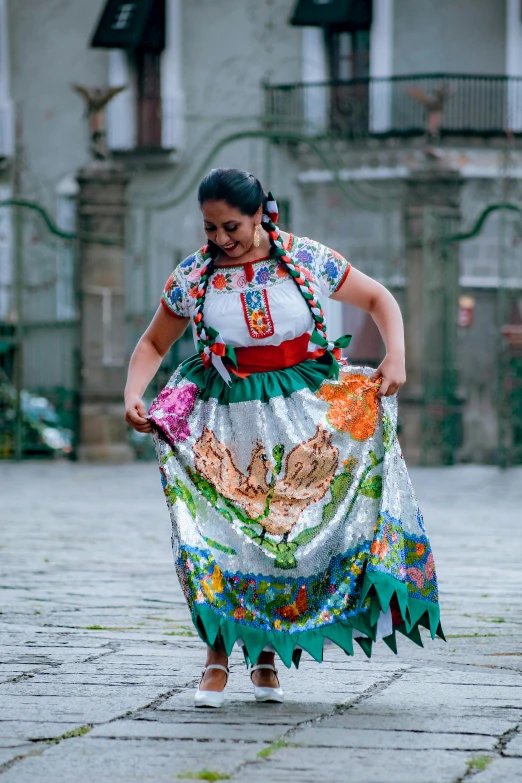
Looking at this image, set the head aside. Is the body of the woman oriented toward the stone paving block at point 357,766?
yes

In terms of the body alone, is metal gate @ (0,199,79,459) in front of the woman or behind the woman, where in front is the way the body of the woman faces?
behind

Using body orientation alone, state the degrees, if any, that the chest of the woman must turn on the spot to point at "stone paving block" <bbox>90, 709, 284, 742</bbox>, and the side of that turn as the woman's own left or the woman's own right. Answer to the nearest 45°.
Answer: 0° — they already face it

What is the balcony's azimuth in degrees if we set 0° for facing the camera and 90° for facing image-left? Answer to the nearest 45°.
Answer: approximately 0°

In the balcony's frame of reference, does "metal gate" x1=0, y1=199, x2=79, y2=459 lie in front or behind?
in front

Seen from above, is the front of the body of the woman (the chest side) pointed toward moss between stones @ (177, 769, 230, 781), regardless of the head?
yes

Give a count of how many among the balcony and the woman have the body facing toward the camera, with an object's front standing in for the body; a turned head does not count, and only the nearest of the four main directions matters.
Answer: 2

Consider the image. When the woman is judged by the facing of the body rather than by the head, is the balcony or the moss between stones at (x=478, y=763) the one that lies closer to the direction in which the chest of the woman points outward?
the moss between stones

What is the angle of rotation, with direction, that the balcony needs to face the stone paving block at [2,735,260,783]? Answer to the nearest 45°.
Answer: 0° — it already faces it

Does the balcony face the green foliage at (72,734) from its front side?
yes

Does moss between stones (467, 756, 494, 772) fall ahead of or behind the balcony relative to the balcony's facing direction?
ahead

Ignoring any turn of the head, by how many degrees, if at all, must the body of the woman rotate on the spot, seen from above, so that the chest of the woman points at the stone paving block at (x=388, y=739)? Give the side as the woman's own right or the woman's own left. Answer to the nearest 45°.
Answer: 0° — they already face it
